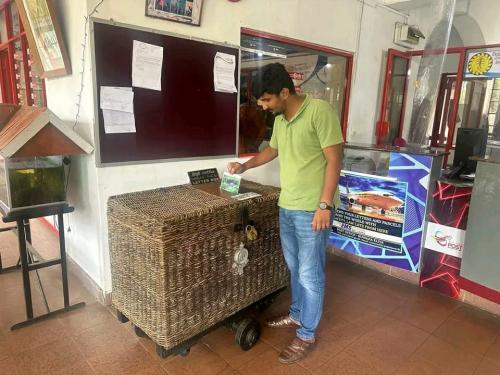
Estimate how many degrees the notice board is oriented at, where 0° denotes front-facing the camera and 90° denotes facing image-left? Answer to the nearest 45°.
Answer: approximately 315°

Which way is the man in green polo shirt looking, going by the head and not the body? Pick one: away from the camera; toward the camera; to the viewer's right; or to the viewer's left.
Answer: to the viewer's left

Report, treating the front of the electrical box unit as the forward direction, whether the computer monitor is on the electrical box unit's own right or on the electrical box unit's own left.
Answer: on the electrical box unit's own left

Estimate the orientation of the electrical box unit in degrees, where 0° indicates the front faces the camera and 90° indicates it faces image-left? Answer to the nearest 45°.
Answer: approximately 45°
